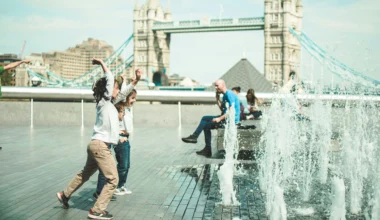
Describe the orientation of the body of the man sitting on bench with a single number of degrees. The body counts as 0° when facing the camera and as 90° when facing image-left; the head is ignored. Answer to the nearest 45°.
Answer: approximately 90°

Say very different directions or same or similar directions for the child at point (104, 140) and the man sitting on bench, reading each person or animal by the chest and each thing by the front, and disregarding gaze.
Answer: very different directions

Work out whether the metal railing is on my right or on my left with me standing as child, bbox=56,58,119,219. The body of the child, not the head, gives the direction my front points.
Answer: on my left

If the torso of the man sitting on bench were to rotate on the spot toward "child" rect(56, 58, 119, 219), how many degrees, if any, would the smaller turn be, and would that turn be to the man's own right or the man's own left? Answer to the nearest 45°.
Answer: approximately 90° to the man's own left

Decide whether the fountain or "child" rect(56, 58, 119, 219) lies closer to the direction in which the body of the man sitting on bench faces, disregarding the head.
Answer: the child

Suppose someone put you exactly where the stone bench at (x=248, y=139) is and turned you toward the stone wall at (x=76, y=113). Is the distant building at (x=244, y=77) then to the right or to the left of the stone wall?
right

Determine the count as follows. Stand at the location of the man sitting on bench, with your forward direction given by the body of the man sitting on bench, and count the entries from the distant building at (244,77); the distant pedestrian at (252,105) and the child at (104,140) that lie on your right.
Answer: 2

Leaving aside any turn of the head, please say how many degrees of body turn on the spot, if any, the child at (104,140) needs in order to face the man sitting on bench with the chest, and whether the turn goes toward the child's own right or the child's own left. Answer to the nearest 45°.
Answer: approximately 45° to the child's own left

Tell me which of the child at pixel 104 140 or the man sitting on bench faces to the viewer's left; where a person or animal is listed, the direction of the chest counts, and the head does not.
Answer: the man sitting on bench

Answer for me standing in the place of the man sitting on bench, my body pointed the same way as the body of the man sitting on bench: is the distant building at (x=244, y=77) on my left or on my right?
on my right

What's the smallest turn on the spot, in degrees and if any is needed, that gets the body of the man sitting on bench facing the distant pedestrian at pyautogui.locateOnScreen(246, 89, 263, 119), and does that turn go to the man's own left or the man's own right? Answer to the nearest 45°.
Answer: approximately 90° to the man's own right

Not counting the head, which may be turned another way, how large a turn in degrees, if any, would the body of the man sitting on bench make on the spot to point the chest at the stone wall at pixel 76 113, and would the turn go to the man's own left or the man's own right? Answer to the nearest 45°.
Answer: approximately 45° to the man's own right

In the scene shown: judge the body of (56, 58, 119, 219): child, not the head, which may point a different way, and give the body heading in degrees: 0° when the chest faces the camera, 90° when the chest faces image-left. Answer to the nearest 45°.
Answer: approximately 270°
